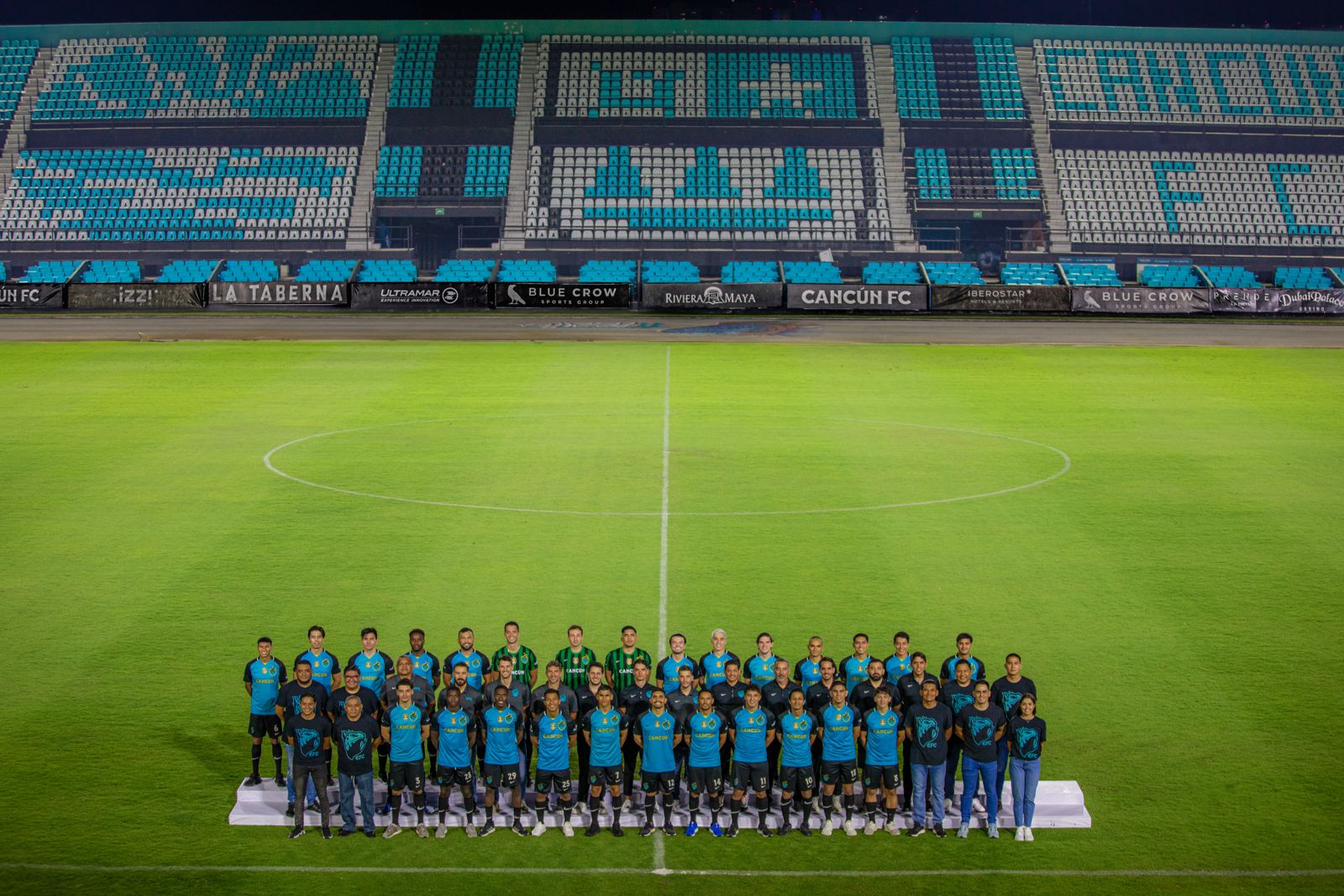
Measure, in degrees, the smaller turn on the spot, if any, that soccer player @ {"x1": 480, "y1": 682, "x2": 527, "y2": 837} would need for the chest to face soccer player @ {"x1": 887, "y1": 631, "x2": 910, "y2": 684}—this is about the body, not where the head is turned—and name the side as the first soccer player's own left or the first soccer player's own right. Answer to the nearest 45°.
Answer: approximately 90° to the first soccer player's own left

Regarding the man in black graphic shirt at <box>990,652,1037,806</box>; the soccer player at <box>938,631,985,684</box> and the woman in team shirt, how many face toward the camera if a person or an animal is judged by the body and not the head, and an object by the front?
3

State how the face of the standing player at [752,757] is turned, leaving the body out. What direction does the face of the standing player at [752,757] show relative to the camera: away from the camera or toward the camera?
toward the camera

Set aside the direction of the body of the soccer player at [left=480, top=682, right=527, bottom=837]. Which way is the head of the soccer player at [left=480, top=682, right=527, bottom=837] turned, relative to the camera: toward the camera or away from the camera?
toward the camera

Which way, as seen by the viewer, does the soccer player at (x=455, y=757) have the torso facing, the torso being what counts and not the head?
toward the camera

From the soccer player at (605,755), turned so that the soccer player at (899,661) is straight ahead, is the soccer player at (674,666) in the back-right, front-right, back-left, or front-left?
front-left

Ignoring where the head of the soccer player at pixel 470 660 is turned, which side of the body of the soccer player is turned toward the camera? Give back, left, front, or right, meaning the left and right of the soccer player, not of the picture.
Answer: front
